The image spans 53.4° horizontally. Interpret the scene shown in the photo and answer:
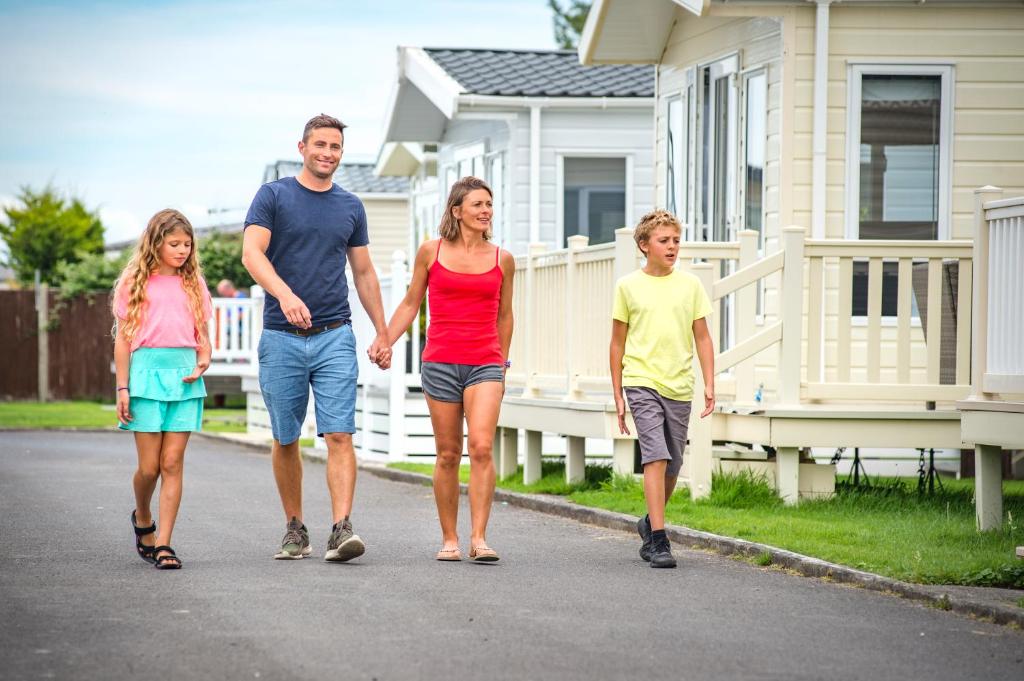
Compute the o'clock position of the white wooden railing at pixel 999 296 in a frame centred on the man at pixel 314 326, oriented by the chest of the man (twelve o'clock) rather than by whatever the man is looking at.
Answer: The white wooden railing is roughly at 9 o'clock from the man.

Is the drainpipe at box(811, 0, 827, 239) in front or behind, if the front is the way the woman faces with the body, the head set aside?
behind

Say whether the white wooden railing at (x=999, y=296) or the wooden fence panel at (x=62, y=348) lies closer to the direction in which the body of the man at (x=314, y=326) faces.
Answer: the white wooden railing

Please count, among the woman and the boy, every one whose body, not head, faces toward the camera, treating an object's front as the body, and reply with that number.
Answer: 2

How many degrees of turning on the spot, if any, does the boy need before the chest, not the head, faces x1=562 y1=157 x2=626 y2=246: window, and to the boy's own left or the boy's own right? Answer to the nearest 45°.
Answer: approximately 180°

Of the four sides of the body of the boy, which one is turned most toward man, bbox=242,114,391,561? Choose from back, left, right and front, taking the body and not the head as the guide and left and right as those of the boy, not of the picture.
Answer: right

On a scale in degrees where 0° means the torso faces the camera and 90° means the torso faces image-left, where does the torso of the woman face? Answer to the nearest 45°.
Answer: approximately 0°
